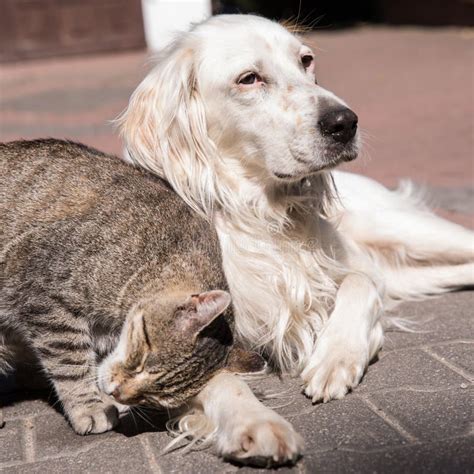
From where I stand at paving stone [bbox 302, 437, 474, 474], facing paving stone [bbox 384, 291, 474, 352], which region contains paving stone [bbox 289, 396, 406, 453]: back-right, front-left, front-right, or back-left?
front-left

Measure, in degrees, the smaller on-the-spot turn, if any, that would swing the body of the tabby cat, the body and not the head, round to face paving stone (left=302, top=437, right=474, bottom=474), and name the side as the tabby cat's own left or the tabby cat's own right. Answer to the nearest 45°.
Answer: approximately 45° to the tabby cat's own right

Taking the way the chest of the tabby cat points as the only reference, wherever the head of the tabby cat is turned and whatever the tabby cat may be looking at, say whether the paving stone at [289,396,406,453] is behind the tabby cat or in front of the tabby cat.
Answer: in front

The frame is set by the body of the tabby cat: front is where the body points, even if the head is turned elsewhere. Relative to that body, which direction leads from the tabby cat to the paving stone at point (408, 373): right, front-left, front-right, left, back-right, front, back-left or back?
front

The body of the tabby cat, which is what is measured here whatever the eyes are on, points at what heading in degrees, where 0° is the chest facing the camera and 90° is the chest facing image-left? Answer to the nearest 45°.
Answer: approximately 270°

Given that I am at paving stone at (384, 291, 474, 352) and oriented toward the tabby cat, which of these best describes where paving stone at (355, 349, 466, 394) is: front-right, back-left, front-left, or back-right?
front-left

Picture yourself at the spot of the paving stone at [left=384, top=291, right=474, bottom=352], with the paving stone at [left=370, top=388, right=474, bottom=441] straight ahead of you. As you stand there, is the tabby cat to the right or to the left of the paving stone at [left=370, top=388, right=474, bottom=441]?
right

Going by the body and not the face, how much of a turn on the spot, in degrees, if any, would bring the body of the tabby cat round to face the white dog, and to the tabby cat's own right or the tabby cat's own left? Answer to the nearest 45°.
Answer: approximately 45° to the tabby cat's own left

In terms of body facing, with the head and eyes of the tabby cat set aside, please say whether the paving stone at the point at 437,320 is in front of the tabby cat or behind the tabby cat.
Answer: in front
